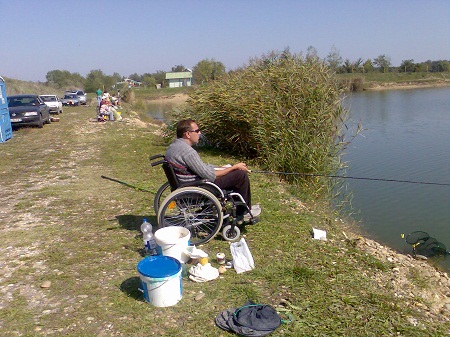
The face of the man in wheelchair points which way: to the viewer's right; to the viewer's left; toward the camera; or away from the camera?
to the viewer's right

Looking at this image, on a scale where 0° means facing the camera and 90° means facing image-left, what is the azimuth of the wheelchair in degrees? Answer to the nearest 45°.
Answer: approximately 270°

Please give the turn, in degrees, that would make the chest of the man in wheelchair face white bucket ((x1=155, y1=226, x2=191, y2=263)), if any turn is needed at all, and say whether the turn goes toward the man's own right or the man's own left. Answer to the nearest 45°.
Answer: approximately 90° to the man's own right

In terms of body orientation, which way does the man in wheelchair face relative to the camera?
to the viewer's right

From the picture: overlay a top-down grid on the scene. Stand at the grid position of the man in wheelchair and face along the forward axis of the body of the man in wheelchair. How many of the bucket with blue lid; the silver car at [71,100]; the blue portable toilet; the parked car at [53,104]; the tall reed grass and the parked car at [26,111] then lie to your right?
1

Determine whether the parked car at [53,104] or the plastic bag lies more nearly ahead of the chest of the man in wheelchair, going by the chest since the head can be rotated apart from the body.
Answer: the plastic bag

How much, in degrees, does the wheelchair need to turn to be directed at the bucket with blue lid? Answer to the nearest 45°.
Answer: approximately 90° to its right

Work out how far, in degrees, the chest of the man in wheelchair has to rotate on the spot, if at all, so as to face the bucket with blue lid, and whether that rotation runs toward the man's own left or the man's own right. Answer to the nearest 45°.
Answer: approximately 90° to the man's own right

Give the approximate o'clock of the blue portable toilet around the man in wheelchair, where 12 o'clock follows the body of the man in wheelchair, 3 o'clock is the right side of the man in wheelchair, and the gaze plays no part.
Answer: The blue portable toilet is roughly at 8 o'clock from the man in wheelchair.

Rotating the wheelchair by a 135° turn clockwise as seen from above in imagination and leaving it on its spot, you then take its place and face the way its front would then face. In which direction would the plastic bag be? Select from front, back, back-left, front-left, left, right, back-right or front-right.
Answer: left

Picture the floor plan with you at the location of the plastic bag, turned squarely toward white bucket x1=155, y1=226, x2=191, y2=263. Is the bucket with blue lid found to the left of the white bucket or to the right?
left

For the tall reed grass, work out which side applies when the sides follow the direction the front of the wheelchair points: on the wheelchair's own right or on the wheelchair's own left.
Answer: on the wheelchair's own left

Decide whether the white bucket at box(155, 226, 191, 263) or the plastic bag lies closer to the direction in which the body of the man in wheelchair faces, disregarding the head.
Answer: the plastic bag

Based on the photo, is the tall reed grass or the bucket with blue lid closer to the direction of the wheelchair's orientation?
the tall reed grass

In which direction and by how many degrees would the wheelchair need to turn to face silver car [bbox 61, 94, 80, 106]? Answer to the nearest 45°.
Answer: approximately 90° to its left

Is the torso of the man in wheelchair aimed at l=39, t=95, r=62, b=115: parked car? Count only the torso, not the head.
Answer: no

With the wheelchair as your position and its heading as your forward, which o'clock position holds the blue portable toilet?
The blue portable toilet is roughly at 8 o'clock from the wheelchair.
